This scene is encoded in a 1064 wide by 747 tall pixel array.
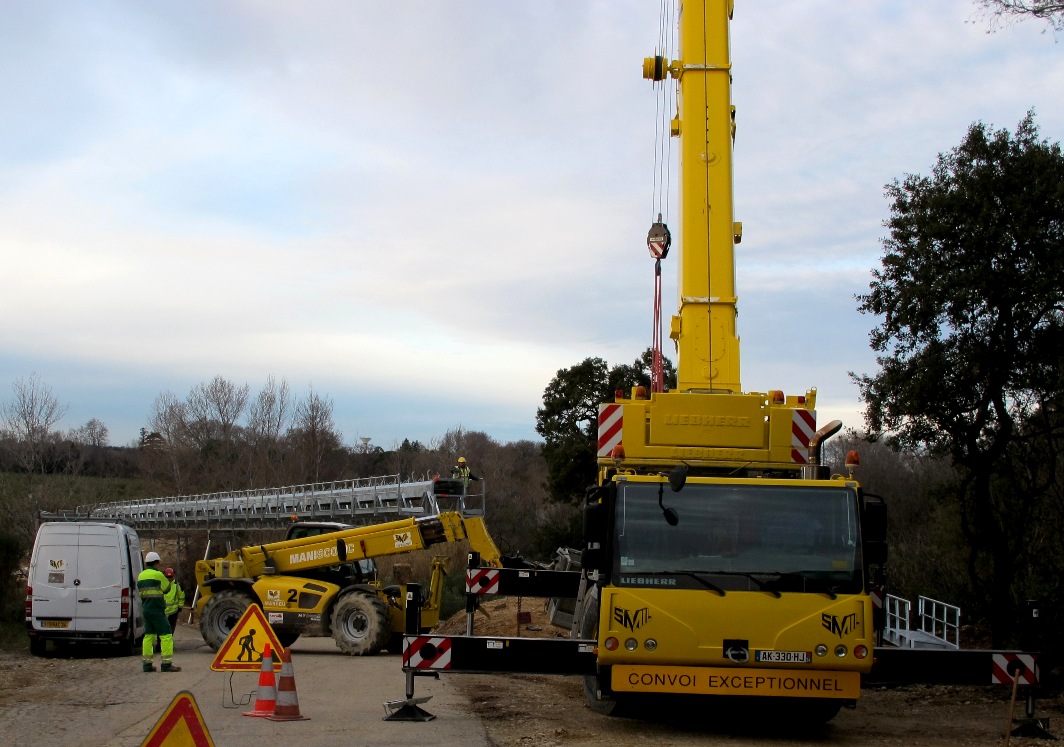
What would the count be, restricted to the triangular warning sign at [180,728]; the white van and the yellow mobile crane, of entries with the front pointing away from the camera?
1

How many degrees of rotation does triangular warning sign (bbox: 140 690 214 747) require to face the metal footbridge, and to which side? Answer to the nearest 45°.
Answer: approximately 180°

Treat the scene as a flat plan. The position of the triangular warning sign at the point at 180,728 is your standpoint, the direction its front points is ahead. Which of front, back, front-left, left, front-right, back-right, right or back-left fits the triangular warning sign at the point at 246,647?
back

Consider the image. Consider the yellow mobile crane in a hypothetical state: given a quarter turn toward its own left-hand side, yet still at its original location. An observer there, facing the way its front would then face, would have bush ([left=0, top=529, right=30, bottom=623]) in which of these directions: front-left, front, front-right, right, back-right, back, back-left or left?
back-left

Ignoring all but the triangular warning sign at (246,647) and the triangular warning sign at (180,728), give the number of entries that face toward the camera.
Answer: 2

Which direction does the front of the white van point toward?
away from the camera

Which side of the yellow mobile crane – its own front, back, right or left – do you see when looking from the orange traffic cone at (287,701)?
right

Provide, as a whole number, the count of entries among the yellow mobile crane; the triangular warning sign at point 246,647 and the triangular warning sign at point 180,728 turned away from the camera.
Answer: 0

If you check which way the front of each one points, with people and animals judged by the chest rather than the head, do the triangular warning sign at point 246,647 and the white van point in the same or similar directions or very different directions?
very different directions

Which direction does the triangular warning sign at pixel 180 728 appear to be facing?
toward the camera

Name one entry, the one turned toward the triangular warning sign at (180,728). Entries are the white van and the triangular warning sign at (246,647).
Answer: the triangular warning sign at (246,647)

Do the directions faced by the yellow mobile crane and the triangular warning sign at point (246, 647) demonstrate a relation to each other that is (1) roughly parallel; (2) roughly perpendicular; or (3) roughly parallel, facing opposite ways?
roughly parallel
